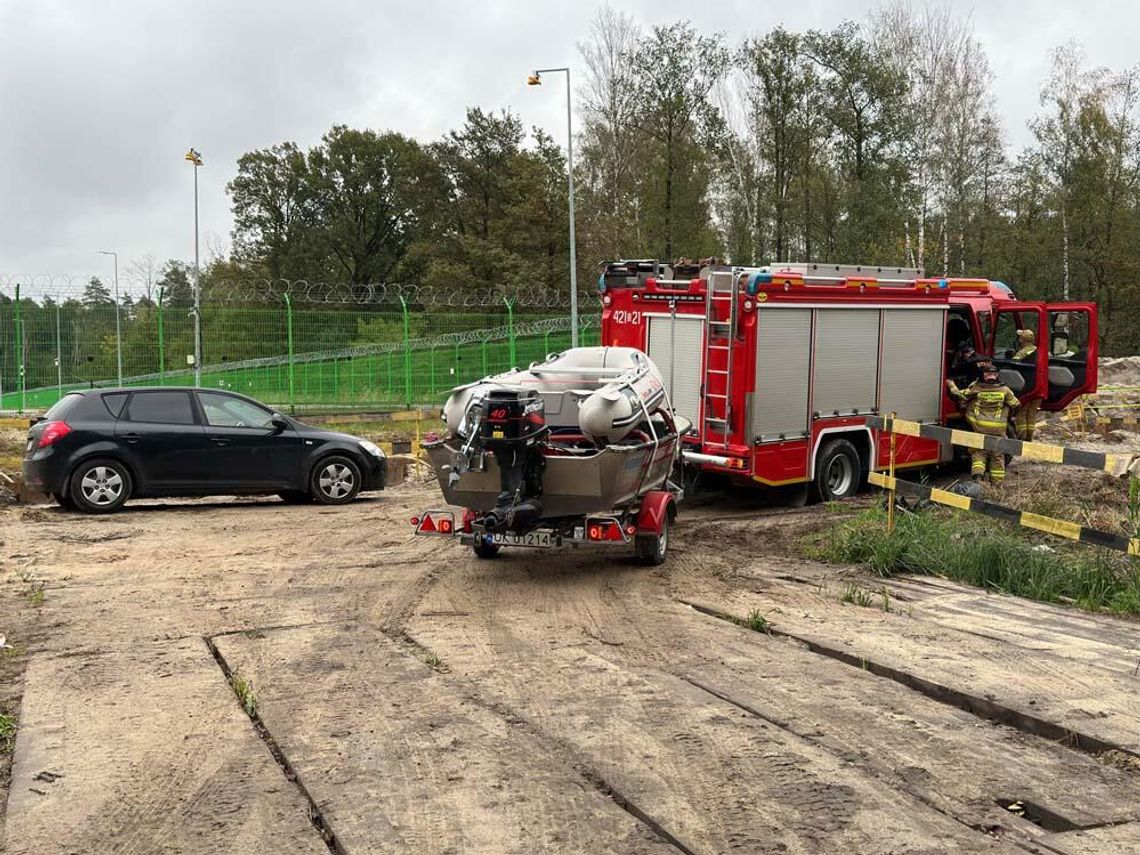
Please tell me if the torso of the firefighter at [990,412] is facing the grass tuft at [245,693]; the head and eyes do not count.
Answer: no

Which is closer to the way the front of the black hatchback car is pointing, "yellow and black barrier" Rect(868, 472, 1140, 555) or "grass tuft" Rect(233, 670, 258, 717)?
the yellow and black barrier

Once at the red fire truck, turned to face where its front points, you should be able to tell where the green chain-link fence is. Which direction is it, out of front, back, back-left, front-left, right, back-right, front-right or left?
left

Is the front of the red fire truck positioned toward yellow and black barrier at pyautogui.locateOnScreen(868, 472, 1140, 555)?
no

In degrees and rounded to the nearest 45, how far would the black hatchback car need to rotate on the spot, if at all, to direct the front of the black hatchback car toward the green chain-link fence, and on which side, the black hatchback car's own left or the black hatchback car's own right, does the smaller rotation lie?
approximately 90° to the black hatchback car's own left

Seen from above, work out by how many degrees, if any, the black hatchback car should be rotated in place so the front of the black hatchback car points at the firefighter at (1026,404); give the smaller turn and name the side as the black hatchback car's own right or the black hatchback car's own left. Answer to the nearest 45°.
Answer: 0° — it already faces them

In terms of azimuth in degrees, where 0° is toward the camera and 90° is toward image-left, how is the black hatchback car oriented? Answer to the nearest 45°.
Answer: approximately 270°

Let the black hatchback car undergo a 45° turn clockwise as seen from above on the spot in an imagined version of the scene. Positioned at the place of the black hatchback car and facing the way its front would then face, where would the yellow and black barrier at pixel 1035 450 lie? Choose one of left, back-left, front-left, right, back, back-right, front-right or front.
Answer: front

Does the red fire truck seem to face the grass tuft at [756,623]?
no

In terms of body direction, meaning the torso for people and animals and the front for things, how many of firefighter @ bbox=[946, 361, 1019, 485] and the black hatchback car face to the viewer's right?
1

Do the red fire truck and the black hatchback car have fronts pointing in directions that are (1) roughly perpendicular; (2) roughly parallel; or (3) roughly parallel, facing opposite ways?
roughly parallel

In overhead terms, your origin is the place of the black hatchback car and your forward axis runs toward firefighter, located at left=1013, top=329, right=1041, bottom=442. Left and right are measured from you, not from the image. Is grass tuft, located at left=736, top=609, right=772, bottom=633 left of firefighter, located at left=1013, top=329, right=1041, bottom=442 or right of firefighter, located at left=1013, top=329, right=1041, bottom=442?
right

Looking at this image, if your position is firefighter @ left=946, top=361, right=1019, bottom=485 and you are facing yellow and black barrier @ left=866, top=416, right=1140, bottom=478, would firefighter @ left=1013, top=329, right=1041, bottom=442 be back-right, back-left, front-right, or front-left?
back-left

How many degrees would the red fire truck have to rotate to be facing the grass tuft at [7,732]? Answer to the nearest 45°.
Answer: approximately 135° to its right
